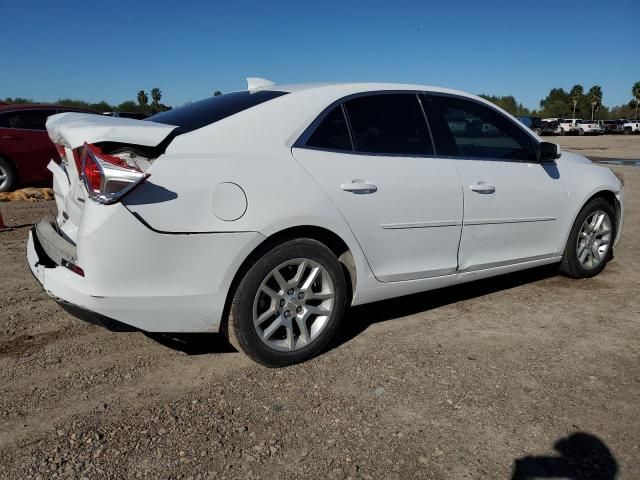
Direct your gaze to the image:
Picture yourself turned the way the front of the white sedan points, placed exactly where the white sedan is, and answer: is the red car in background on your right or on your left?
on your left

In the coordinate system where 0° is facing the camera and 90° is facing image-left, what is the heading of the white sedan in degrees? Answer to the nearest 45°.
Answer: approximately 225°
